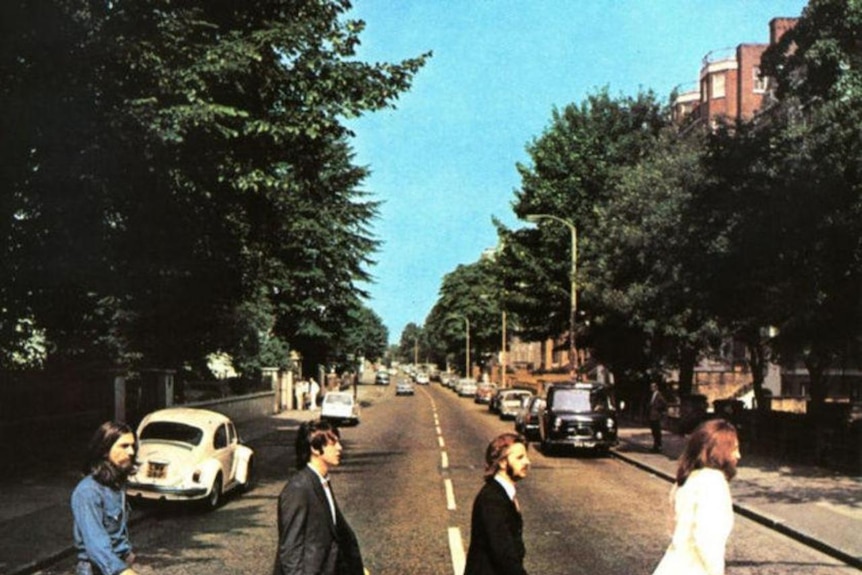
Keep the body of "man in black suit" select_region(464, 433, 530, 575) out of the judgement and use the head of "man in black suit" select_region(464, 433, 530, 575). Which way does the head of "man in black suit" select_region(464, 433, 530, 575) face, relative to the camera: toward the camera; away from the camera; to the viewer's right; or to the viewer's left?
to the viewer's right

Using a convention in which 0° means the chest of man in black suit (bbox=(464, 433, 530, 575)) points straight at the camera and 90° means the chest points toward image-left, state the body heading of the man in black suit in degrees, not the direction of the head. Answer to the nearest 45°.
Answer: approximately 270°

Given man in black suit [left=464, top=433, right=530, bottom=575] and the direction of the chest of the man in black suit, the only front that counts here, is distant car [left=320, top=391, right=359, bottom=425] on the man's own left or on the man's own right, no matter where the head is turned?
on the man's own left

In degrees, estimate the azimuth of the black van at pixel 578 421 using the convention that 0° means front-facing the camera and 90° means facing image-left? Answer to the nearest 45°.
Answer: approximately 0°

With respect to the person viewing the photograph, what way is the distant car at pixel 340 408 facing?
facing away from the viewer

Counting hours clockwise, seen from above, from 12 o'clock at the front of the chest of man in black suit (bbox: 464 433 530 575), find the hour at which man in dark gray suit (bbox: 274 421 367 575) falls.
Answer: man in dark gray suit (bbox: 274 421 367 575) is roughly at 6 o'clock from man in black suit (bbox: 464 433 530 575).

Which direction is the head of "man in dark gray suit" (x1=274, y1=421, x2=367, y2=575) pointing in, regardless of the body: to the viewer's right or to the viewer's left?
to the viewer's right

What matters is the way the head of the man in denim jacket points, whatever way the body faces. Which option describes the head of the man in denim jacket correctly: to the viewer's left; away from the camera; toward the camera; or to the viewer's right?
to the viewer's right

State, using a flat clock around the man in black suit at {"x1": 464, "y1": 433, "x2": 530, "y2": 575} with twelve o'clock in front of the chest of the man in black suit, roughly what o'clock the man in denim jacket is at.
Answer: The man in denim jacket is roughly at 6 o'clock from the man in black suit.

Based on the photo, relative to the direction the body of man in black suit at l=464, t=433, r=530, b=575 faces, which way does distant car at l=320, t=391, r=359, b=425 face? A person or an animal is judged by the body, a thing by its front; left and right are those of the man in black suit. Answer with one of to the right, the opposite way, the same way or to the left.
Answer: to the left

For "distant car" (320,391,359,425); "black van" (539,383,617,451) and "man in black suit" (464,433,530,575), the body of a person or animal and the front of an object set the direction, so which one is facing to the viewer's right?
the man in black suit
